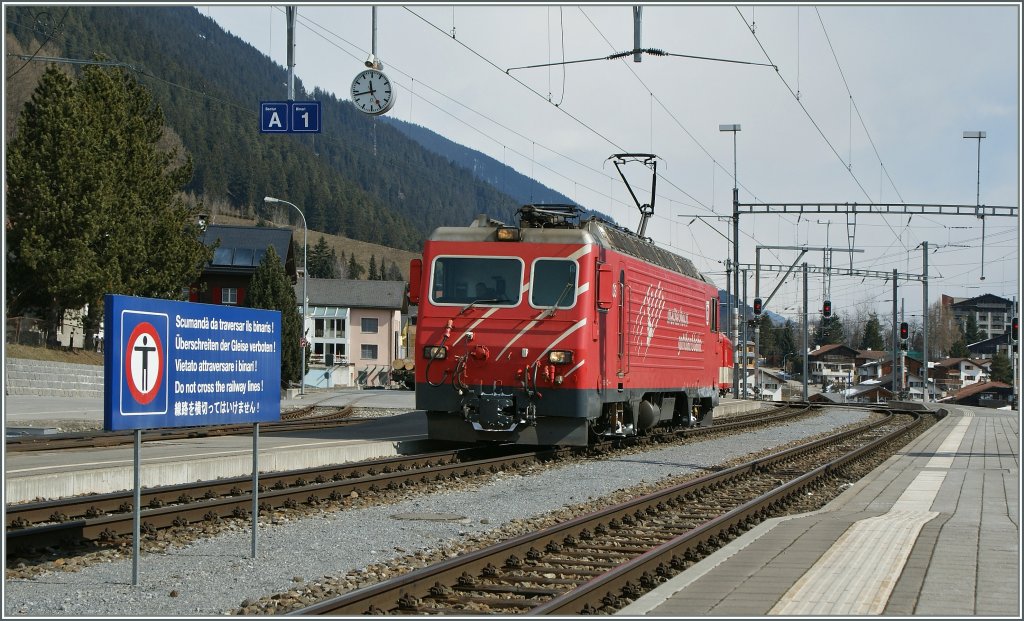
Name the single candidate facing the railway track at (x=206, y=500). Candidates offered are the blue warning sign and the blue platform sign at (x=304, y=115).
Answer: the blue platform sign

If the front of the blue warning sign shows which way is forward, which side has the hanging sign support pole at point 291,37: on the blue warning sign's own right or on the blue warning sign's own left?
on the blue warning sign's own left

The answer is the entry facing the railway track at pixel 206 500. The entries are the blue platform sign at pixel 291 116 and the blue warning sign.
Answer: the blue platform sign

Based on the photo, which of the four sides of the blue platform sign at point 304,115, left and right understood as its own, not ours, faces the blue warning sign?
front

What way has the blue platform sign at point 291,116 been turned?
toward the camera

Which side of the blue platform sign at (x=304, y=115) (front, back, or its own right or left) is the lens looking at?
front

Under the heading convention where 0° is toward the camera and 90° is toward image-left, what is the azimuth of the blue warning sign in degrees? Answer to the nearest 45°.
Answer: approximately 315°

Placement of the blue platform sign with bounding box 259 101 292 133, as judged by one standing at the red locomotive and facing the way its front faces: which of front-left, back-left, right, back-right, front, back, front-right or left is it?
right

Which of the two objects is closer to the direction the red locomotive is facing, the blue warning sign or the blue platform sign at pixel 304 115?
the blue warning sign

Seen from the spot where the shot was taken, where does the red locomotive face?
facing the viewer and to the left of the viewer
